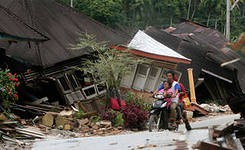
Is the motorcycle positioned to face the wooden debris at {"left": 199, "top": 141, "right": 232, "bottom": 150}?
no

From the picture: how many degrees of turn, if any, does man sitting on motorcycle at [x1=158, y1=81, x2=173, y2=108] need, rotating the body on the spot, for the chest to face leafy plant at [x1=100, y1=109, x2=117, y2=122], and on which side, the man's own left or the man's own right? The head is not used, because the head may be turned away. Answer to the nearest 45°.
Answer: approximately 90° to the man's own right

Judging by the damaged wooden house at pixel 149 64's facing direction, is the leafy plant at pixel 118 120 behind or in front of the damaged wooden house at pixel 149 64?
in front

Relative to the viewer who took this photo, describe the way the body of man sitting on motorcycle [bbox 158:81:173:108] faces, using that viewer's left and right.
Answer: facing the viewer and to the left of the viewer

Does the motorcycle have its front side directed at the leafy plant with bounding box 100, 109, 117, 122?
no

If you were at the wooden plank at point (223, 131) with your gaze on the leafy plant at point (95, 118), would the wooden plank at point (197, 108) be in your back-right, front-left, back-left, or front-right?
front-right

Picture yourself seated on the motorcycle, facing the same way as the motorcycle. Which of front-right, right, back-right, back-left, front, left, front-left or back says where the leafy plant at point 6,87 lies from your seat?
front-right

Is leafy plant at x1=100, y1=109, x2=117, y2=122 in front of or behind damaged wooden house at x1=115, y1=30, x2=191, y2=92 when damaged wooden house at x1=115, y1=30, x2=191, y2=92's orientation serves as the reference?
in front

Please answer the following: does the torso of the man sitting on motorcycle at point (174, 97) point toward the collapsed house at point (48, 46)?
no

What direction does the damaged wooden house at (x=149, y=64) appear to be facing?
toward the camera

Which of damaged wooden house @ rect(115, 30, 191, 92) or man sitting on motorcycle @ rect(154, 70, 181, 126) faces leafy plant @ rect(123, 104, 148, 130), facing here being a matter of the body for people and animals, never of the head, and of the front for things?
the damaged wooden house

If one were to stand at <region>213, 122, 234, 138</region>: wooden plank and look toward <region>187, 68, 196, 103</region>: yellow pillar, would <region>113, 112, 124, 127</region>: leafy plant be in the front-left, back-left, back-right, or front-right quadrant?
front-left

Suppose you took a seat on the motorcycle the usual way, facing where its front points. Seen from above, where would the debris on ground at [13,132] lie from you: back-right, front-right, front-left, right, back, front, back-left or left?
front-right

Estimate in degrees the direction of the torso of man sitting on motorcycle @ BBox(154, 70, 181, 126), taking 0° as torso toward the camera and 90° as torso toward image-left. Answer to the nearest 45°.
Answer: approximately 45°

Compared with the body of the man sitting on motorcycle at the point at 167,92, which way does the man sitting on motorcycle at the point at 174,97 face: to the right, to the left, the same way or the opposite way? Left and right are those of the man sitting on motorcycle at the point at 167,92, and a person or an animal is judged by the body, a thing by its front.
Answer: the same way
